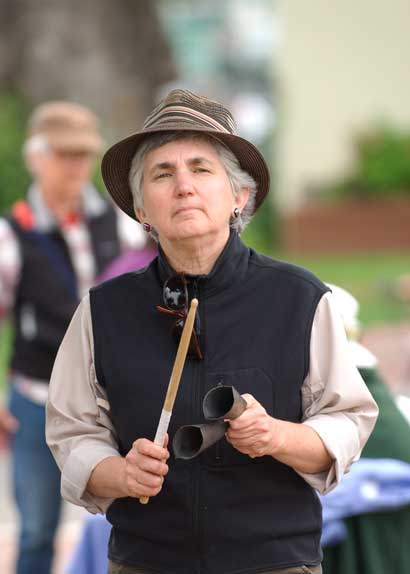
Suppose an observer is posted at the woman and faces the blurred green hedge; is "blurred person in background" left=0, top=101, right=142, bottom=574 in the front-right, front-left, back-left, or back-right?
front-left

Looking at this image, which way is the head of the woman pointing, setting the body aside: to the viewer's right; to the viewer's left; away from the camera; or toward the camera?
toward the camera

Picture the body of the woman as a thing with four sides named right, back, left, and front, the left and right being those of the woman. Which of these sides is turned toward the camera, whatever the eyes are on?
front

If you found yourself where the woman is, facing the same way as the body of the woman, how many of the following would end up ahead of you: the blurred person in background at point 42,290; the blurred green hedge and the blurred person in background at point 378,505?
0

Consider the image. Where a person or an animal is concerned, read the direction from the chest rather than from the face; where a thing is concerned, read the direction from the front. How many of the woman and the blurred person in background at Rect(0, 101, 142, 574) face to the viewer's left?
0

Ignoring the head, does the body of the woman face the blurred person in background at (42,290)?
no

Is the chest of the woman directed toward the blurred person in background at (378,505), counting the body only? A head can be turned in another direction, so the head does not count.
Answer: no

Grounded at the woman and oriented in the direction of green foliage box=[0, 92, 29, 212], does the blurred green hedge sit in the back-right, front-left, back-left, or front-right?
front-right

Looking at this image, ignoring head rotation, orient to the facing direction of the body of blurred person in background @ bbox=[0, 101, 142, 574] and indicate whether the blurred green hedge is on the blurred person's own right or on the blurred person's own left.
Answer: on the blurred person's own left

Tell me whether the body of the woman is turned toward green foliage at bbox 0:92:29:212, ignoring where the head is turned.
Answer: no
